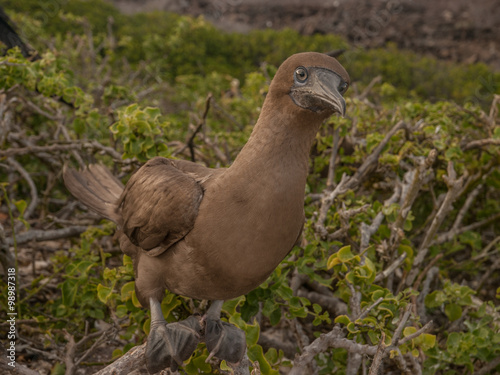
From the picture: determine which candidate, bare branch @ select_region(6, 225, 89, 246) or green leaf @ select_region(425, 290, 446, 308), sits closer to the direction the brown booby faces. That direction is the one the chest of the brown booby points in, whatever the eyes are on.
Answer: the green leaf

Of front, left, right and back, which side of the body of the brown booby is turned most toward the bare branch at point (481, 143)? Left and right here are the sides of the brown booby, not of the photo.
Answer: left

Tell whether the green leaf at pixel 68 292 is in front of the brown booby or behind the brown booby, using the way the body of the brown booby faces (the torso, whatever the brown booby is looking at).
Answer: behind

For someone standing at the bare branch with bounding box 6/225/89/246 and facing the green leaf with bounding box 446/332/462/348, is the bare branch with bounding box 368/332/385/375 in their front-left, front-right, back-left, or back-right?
front-right

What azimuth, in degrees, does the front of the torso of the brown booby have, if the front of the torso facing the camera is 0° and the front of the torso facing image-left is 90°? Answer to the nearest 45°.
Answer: approximately 315°

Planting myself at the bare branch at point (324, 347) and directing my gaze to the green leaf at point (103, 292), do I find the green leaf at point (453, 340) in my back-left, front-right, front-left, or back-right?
back-right

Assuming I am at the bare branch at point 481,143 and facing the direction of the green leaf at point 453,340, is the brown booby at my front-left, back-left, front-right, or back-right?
front-right
